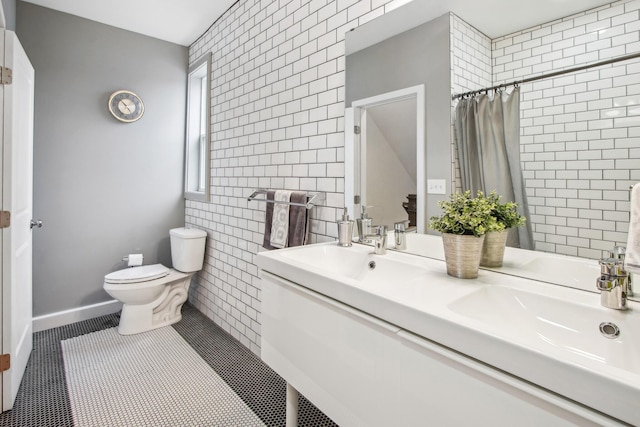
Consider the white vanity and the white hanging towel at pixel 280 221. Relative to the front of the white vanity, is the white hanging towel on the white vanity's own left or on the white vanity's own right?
on the white vanity's own right

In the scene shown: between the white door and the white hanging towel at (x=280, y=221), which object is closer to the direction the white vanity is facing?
the white door

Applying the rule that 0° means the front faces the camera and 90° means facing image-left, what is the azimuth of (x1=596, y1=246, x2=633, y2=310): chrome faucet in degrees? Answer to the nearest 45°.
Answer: approximately 45°

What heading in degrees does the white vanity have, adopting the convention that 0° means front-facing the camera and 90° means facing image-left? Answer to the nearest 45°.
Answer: approximately 45°

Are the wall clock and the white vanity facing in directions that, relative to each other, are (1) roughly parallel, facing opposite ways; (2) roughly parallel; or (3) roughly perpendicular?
roughly perpendicular
